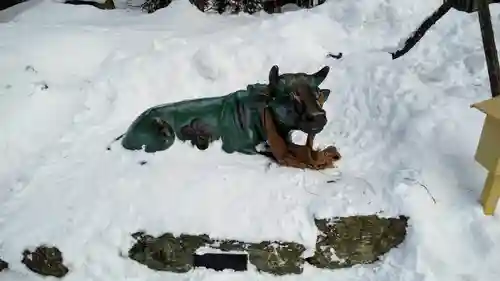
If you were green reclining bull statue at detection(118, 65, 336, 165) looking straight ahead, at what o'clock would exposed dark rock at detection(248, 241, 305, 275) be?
The exposed dark rock is roughly at 2 o'clock from the green reclining bull statue.

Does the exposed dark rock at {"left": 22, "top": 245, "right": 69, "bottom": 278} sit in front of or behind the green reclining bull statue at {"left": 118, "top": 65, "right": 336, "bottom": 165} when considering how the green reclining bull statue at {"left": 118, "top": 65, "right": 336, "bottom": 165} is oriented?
behind

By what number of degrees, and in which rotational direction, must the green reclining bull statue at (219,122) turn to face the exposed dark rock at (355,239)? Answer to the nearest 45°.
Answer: approximately 45° to its right

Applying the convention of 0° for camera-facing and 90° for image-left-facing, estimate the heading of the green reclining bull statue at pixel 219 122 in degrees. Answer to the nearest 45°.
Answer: approximately 270°

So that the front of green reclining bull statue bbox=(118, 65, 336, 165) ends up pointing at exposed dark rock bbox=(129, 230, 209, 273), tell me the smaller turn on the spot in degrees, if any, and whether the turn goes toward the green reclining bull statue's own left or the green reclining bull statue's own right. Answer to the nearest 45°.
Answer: approximately 135° to the green reclining bull statue's own right

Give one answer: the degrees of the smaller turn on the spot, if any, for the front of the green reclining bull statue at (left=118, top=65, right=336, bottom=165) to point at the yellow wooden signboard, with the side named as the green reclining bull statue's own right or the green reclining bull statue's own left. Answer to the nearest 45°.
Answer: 0° — it already faces it

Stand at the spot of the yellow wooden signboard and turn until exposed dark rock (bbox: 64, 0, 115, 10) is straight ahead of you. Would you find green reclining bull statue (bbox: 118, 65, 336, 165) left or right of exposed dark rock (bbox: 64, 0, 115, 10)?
left

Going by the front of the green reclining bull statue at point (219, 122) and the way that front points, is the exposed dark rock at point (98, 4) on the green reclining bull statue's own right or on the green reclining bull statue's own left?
on the green reclining bull statue's own left

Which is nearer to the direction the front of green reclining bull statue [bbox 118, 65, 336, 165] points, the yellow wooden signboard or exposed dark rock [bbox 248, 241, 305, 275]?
the yellow wooden signboard
